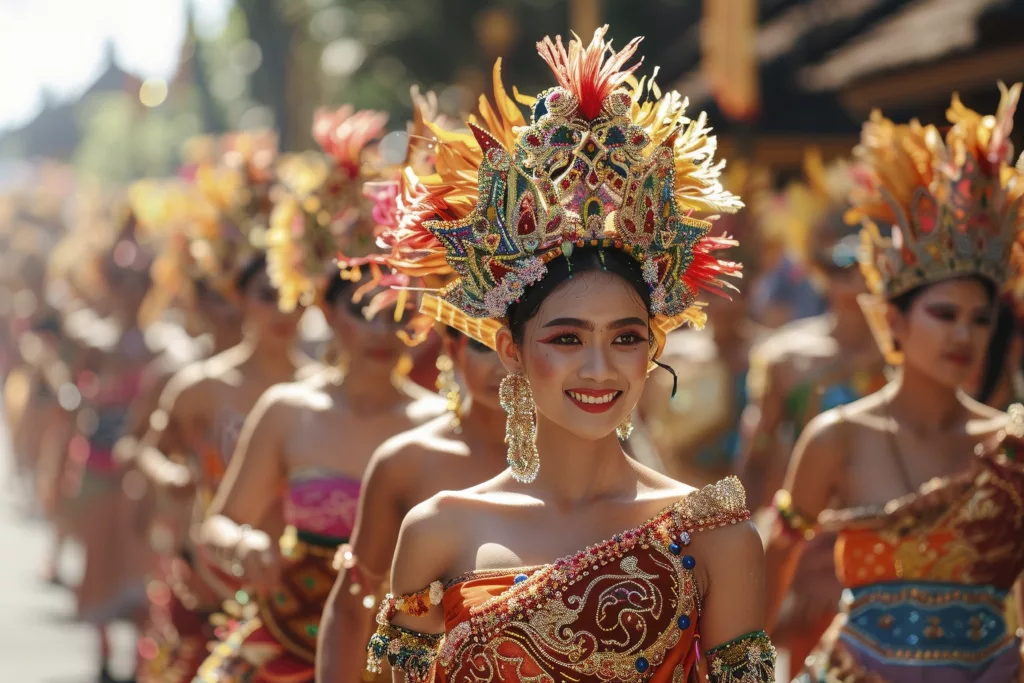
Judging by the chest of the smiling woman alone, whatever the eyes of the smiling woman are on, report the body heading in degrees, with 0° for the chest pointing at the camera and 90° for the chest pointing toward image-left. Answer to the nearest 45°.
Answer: approximately 0°

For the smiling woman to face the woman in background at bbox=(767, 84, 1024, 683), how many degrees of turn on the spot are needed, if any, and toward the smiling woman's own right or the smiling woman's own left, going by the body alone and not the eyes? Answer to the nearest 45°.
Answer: approximately 135° to the smiling woman's own left
